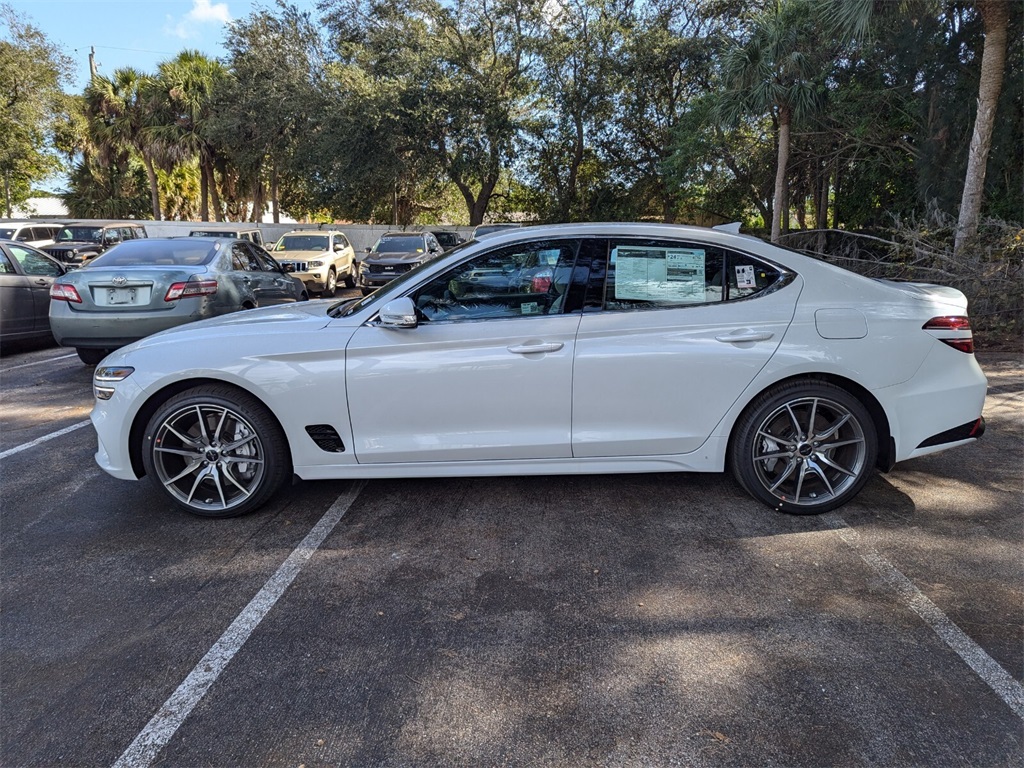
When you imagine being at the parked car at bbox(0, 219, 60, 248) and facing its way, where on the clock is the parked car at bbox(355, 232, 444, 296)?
the parked car at bbox(355, 232, 444, 296) is roughly at 9 o'clock from the parked car at bbox(0, 219, 60, 248).

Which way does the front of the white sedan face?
to the viewer's left

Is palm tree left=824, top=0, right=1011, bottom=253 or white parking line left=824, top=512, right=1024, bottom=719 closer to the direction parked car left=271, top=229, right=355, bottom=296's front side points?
the white parking line

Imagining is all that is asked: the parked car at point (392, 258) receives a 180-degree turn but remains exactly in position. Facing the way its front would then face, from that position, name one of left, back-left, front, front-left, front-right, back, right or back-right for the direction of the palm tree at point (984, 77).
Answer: right

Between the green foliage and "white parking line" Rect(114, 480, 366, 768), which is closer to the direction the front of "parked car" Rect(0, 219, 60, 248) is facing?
the white parking line

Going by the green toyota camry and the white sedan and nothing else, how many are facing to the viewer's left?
1

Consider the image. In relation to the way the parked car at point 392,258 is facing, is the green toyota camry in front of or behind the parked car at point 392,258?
in front

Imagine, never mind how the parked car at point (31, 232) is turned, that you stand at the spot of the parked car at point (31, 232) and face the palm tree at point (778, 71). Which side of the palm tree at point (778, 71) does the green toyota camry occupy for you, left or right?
right

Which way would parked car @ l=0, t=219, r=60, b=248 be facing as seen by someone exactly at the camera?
facing the viewer and to the left of the viewer

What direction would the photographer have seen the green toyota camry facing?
facing away from the viewer and to the right of the viewer

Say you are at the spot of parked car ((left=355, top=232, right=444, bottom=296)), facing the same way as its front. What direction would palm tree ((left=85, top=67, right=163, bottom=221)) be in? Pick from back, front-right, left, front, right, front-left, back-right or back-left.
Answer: right

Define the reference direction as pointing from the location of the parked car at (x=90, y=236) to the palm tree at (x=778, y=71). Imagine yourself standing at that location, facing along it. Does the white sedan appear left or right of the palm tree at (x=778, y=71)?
right

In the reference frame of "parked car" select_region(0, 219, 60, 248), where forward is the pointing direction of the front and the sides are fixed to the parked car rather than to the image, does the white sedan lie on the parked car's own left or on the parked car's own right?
on the parked car's own left

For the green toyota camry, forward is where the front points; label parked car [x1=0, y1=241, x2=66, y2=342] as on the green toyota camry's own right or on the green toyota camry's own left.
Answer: on the green toyota camry's own left
